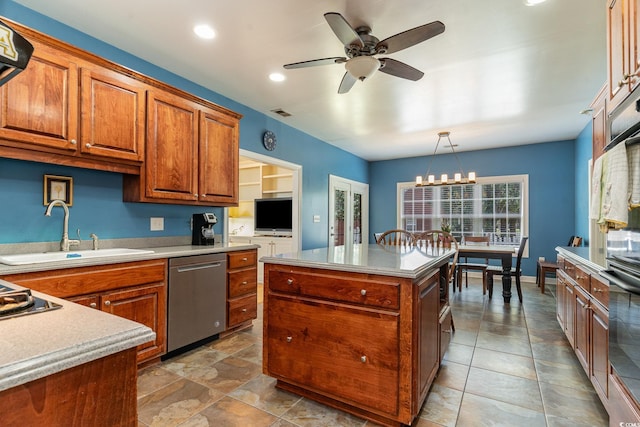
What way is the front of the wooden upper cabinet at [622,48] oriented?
to the viewer's left

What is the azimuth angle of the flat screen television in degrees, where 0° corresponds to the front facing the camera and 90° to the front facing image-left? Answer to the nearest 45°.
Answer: approximately 0°

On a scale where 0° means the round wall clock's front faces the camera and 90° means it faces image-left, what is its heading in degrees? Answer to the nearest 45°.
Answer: approximately 315°

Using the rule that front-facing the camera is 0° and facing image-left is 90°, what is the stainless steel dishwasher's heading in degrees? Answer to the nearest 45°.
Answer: approximately 315°

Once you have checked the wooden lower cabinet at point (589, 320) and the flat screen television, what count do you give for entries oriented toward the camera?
1

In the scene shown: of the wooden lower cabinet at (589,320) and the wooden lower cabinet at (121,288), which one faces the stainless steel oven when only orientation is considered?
the wooden lower cabinet at (121,288)

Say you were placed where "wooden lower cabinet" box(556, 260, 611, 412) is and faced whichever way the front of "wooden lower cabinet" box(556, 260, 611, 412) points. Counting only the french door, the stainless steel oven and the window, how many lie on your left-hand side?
1

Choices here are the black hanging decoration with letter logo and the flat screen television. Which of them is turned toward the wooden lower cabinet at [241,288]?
the flat screen television

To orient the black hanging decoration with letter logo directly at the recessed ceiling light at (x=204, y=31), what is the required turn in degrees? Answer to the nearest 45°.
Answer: approximately 90° to its left

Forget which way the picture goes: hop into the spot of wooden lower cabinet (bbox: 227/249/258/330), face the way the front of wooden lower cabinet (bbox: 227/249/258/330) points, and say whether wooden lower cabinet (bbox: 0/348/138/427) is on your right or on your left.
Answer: on your right
